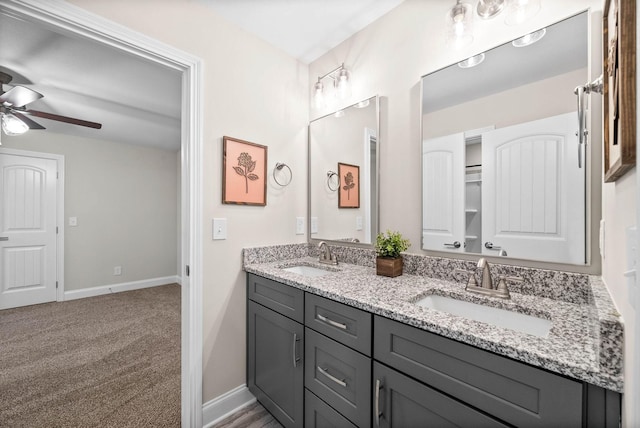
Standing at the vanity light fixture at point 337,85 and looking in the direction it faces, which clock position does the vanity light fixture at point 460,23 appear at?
the vanity light fixture at point 460,23 is roughly at 9 o'clock from the vanity light fixture at point 337,85.

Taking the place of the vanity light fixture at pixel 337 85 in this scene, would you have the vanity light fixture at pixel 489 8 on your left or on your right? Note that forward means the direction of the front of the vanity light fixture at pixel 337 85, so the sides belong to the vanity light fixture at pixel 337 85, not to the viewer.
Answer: on your left

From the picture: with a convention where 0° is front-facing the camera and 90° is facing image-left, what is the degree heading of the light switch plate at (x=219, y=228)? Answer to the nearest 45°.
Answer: approximately 0°

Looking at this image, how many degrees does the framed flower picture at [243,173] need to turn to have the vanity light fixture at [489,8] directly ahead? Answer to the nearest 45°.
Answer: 0° — it already faces it

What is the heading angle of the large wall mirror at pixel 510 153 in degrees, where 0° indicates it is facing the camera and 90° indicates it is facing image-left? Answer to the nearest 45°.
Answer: approximately 45°

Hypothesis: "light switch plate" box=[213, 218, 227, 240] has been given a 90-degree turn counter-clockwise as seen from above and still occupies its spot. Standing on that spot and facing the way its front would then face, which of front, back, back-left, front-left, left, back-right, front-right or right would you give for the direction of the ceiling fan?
back-left
